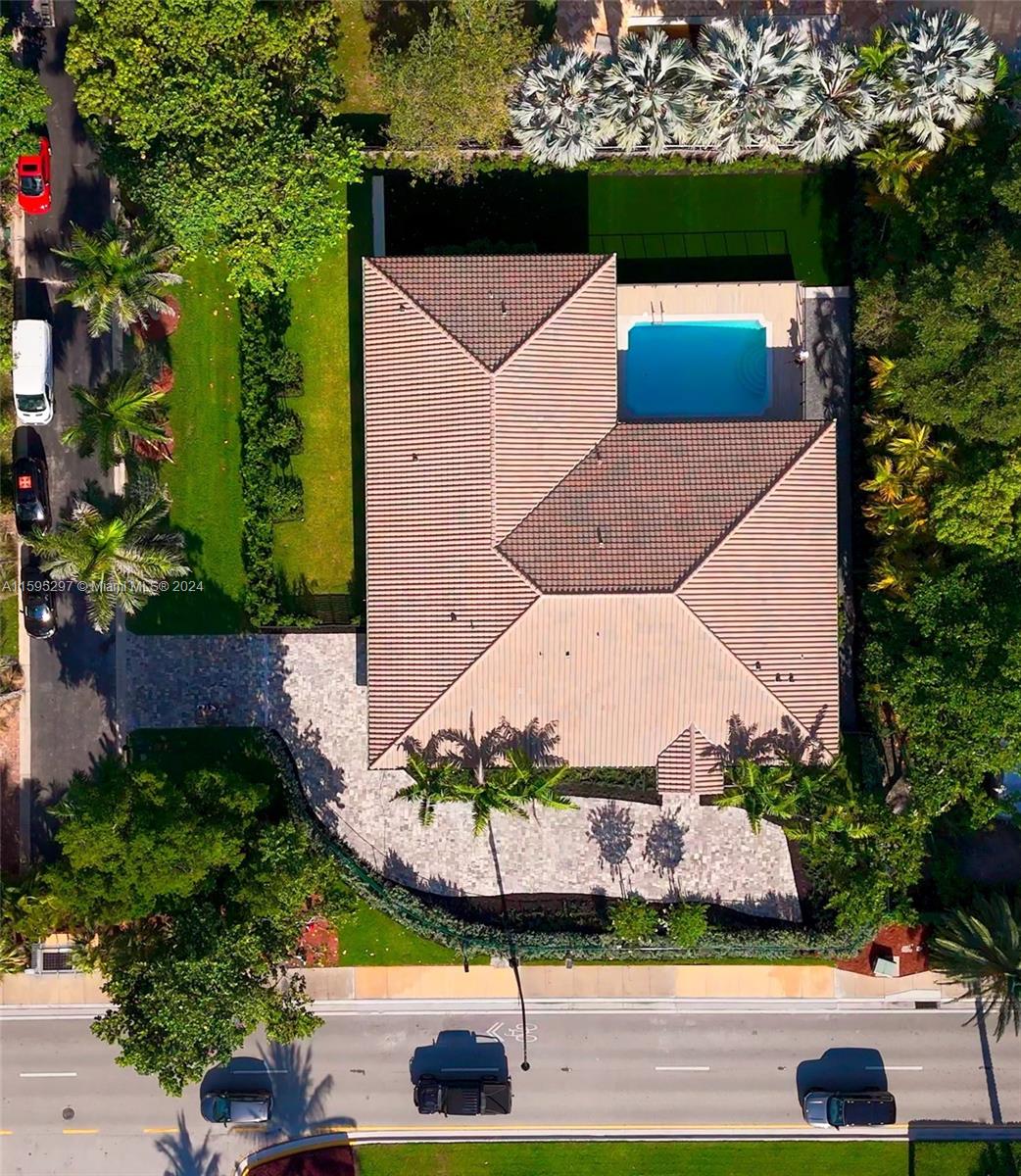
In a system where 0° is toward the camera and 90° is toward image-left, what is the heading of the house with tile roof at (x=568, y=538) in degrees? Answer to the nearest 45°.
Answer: approximately 0°

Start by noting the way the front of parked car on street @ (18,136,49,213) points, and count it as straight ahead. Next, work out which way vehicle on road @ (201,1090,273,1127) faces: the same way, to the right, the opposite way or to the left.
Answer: to the right

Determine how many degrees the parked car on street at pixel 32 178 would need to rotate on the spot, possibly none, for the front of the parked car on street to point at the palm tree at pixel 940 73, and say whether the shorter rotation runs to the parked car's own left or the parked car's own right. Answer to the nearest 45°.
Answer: approximately 45° to the parked car's own left

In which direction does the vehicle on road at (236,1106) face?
to the viewer's left

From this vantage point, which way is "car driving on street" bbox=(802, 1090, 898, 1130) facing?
to the viewer's left

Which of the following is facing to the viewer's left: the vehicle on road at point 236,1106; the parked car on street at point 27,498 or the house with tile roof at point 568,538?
the vehicle on road

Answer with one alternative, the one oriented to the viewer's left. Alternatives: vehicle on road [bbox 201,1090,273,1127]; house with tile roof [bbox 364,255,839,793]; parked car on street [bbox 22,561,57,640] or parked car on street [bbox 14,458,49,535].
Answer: the vehicle on road

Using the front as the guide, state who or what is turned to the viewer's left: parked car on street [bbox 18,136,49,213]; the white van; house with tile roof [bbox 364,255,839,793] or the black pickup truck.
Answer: the black pickup truck
